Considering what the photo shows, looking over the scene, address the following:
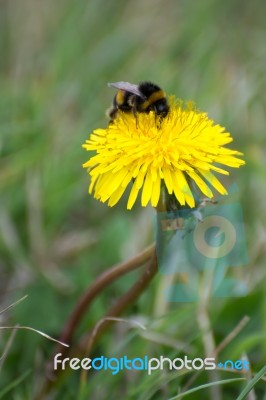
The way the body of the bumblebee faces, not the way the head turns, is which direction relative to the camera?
to the viewer's right
